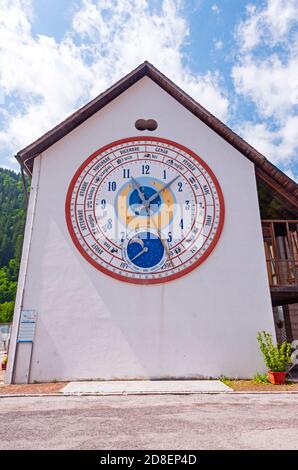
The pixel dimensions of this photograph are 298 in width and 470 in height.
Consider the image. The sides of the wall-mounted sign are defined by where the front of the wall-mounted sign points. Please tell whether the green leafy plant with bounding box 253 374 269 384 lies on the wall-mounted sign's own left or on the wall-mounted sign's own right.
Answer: on the wall-mounted sign's own left

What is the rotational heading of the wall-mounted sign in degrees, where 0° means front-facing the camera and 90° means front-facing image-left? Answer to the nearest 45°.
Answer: approximately 0°

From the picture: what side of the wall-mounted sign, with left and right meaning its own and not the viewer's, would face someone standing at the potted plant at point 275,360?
left
